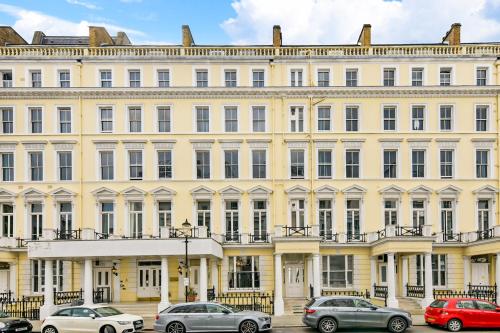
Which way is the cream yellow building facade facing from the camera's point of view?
toward the camera

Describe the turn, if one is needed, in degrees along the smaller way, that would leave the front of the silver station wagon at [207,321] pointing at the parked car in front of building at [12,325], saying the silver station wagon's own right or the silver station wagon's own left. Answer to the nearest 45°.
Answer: approximately 180°

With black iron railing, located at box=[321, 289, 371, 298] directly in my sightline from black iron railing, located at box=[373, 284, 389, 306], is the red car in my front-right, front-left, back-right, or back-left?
back-left

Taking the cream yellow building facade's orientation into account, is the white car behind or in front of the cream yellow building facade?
in front

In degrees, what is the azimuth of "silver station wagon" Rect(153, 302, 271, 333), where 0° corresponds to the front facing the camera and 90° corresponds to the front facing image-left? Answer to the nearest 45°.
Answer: approximately 270°
